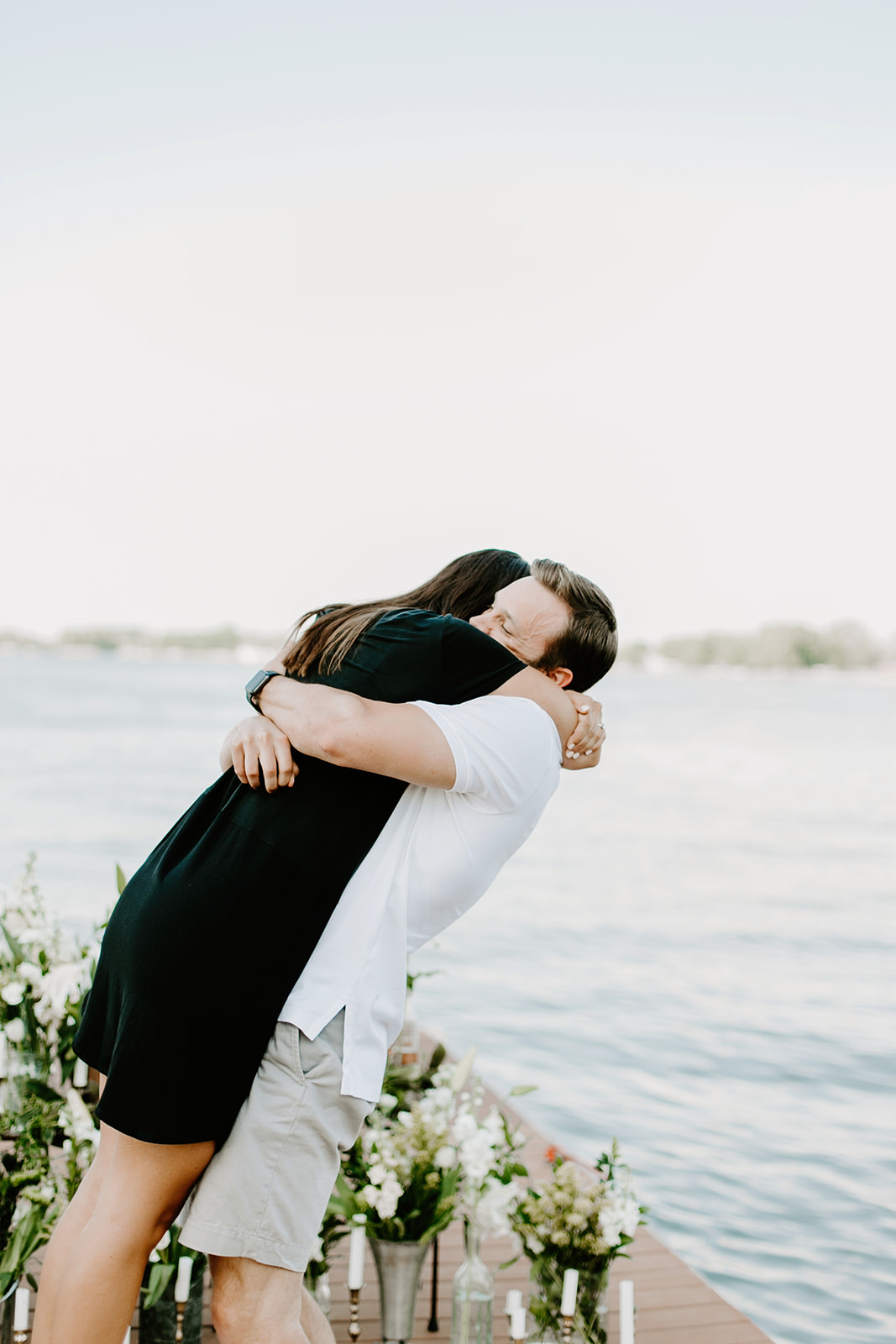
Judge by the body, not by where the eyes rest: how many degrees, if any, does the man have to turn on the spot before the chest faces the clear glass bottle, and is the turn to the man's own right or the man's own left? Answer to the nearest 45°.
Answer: approximately 90° to the man's own right

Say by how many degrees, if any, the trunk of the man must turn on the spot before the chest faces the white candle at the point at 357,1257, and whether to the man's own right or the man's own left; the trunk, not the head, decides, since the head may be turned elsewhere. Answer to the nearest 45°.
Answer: approximately 90° to the man's own right

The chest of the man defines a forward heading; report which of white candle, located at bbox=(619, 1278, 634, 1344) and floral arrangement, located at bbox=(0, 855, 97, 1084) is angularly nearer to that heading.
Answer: the floral arrangement

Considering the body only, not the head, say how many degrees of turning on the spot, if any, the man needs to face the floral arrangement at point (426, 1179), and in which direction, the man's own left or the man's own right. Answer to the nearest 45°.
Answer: approximately 90° to the man's own right

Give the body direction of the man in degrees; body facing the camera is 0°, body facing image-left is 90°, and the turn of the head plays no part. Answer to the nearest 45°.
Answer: approximately 90°

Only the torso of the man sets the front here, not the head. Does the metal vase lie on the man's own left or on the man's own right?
on the man's own right
